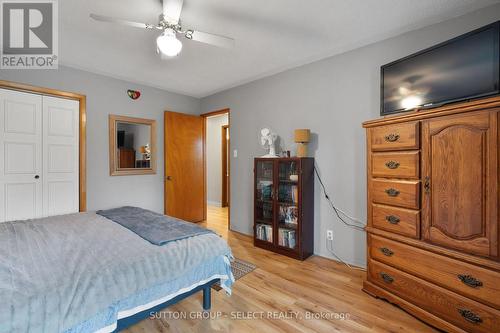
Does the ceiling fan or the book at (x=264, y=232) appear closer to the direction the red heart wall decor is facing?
the ceiling fan

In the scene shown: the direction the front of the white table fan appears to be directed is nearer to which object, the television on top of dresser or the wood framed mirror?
the wood framed mirror

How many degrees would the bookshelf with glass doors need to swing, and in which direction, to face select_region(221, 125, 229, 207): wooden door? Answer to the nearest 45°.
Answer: approximately 90° to its right

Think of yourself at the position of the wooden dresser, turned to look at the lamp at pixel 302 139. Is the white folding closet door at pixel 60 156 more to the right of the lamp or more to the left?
left

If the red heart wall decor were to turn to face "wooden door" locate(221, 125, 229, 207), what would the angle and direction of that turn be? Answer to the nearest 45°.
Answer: approximately 135° to its left

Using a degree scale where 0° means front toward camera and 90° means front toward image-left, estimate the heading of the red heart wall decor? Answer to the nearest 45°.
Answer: approximately 0°

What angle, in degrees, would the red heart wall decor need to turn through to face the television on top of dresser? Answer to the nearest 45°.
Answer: approximately 45° to its left

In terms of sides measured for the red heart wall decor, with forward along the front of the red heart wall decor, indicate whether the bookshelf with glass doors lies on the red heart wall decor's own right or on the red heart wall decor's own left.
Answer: on the red heart wall decor's own left

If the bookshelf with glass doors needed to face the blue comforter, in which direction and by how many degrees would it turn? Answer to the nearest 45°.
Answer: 0° — it already faces it

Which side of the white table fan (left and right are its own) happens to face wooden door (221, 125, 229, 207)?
right

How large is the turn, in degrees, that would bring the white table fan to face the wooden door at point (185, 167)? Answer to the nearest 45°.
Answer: approximately 90° to its right

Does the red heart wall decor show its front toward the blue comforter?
yes

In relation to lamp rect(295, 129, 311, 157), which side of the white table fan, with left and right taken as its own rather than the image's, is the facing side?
left
